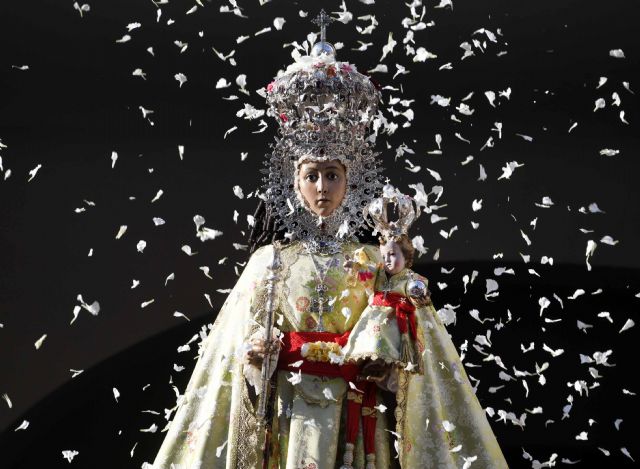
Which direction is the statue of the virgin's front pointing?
toward the camera
